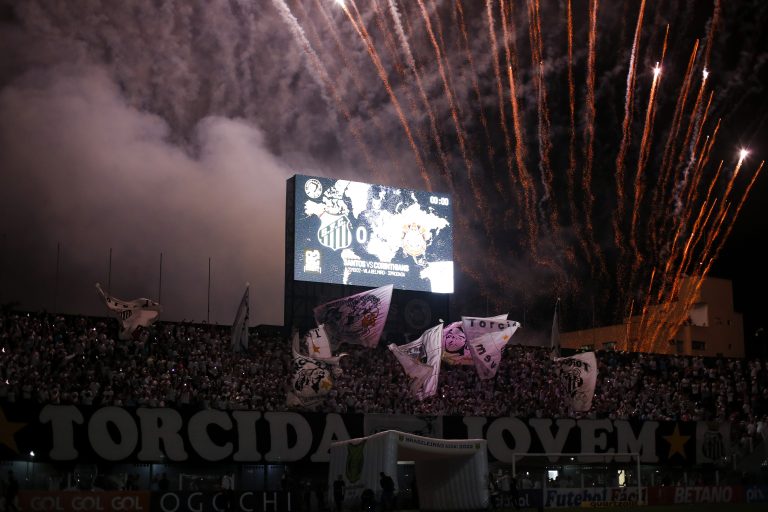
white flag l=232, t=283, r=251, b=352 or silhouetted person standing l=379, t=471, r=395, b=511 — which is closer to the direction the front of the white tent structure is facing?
the silhouetted person standing

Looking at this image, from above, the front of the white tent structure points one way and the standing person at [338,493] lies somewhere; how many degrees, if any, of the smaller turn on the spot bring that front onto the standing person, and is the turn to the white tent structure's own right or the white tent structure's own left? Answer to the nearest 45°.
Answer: approximately 135° to the white tent structure's own right

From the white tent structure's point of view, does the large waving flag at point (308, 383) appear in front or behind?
behind

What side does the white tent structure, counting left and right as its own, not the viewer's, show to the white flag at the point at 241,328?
back

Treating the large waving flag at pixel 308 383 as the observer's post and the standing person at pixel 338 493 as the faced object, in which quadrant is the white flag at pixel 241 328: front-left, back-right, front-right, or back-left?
back-right

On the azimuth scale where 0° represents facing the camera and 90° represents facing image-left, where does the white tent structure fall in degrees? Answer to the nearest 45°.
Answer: approximately 315°

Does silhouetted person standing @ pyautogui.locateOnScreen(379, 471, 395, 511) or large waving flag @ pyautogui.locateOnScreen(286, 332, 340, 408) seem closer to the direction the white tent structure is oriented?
the silhouetted person standing

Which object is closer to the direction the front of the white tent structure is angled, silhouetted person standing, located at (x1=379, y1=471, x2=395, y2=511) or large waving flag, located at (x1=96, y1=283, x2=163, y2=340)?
the silhouetted person standing

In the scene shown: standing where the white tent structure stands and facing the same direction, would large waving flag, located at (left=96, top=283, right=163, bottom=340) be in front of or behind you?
behind

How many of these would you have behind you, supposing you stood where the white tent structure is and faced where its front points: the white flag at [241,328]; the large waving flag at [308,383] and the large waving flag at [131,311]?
3
